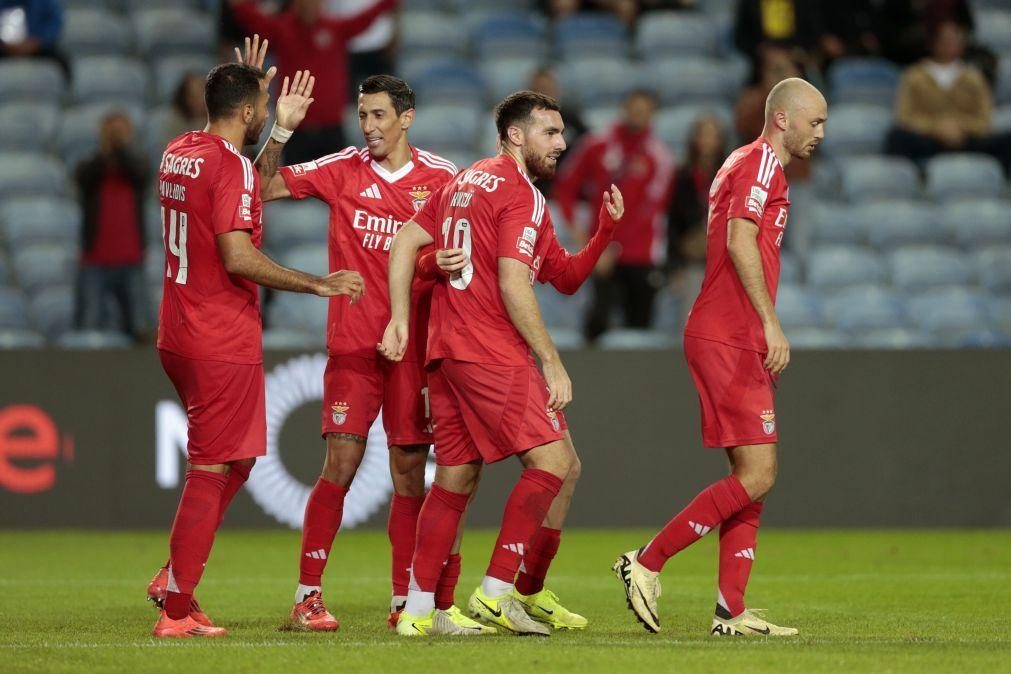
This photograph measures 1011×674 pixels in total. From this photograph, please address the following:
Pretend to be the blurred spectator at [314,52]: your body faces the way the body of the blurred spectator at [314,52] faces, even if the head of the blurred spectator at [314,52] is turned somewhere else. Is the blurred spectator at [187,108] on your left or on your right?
on your right

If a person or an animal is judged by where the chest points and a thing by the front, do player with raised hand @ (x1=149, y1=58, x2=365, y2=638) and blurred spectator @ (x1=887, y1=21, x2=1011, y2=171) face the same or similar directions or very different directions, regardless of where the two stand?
very different directions

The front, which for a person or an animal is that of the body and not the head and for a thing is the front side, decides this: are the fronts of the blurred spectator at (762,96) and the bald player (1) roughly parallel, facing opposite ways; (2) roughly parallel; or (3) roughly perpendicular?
roughly perpendicular

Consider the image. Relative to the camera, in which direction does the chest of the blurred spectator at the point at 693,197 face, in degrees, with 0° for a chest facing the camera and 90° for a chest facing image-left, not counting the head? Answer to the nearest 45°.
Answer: approximately 0°

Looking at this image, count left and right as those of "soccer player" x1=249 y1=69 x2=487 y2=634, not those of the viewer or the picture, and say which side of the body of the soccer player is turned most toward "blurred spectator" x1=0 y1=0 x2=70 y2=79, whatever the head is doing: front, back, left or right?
back

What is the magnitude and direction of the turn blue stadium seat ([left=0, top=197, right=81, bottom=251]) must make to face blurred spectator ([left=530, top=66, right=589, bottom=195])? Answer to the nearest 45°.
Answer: approximately 45° to its left

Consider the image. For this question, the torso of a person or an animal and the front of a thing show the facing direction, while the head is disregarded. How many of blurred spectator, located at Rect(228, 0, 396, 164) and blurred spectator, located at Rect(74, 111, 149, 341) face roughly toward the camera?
2

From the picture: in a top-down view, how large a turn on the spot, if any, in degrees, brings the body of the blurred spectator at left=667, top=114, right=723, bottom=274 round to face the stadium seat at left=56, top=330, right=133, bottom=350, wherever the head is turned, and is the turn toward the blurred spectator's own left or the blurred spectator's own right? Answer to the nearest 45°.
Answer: approximately 90° to the blurred spectator's own right
